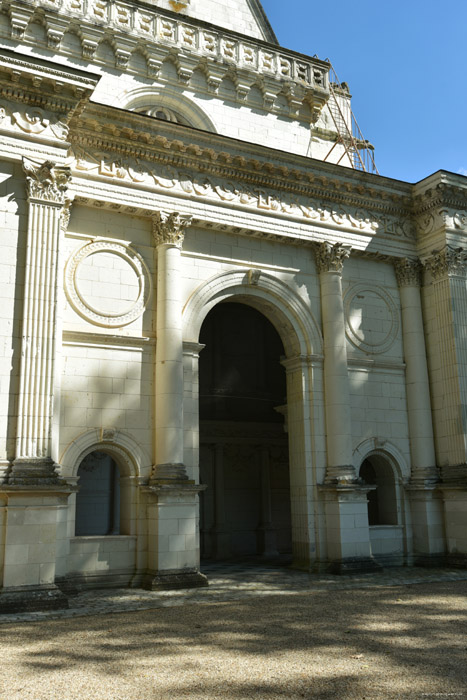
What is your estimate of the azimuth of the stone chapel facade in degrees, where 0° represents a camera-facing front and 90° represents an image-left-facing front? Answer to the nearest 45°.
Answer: approximately 315°
